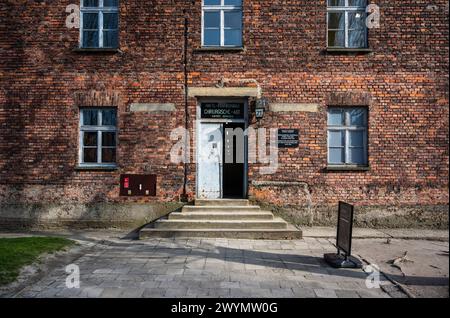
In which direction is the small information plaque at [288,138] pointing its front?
toward the camera

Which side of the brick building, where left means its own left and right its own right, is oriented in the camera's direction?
front
